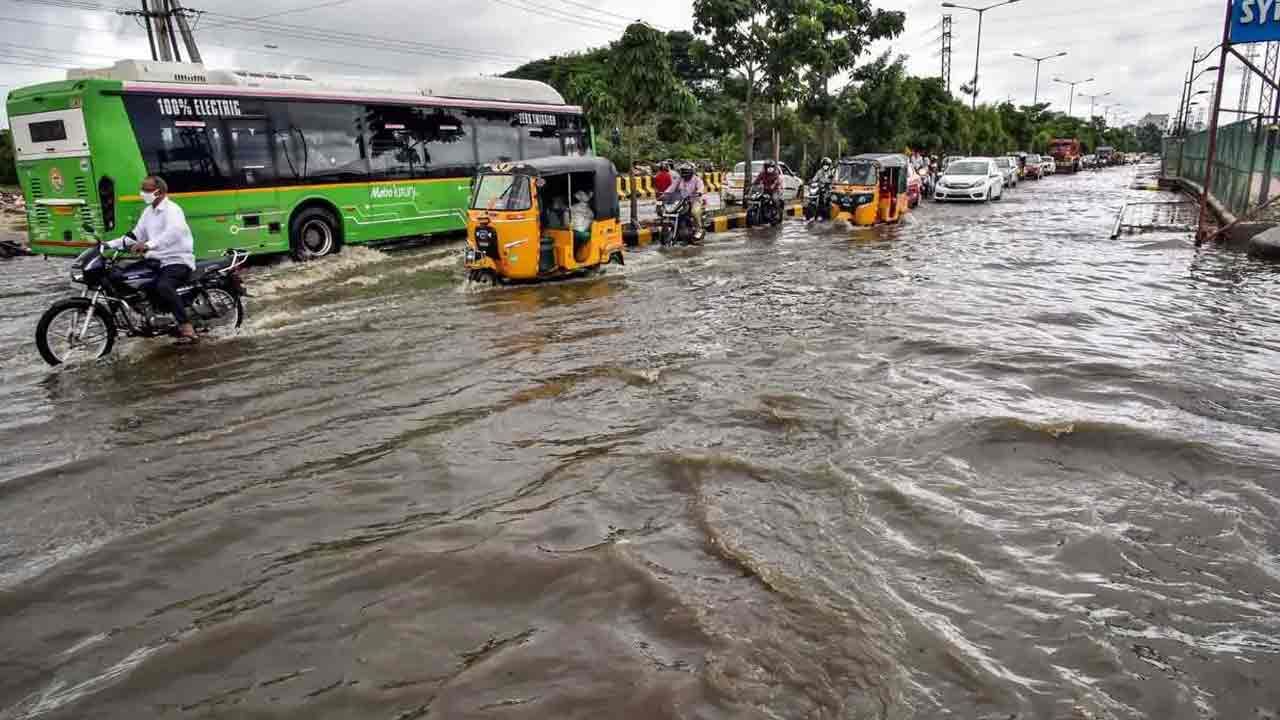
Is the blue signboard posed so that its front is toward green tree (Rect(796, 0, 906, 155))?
no

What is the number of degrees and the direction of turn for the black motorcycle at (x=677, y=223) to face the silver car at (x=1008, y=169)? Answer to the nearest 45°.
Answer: approximately 180°

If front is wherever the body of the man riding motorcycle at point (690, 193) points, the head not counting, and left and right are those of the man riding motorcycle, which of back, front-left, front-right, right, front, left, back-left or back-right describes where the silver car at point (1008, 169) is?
back

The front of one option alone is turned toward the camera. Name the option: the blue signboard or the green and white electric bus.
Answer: the blue signboard

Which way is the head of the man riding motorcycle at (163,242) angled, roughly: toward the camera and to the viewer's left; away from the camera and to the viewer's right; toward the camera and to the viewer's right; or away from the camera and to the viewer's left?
toward the camera and to the viewer's left

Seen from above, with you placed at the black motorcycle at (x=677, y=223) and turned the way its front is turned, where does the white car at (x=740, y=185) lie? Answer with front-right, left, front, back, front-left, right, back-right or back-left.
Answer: back-right

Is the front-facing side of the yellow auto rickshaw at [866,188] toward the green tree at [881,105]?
no

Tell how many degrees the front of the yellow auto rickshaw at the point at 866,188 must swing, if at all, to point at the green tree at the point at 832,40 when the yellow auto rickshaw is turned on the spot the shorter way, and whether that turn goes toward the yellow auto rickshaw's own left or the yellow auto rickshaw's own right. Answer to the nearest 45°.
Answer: approximately 135° to the yellow auto rickshaw's own right

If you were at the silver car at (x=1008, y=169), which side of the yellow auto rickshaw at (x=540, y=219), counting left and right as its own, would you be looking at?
back

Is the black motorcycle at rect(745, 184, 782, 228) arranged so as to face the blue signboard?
no

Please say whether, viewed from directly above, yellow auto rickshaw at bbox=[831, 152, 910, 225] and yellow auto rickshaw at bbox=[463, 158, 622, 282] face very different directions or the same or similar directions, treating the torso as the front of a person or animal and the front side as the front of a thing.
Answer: same or similar directions

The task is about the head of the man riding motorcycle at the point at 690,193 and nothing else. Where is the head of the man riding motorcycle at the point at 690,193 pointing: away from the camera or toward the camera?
toward the camera

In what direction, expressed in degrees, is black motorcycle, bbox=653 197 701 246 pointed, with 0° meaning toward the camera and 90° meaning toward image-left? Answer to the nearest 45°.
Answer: approximately 45°

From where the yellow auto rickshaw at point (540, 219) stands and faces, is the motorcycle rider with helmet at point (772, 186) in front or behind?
behind

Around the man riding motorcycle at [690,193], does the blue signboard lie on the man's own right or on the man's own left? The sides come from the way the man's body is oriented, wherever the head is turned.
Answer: on the man's own left

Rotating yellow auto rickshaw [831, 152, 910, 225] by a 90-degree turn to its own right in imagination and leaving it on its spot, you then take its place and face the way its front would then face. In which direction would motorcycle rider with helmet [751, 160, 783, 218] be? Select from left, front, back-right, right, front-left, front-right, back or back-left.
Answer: front-left
